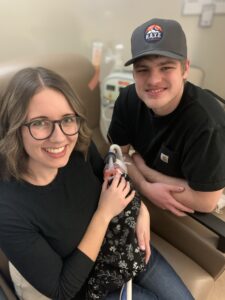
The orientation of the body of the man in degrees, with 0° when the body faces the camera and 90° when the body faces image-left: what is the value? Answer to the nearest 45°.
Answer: approximately 45°

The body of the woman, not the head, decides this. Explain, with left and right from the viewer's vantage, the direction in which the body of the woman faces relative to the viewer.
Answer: facing the viewer and to the right of the viewer

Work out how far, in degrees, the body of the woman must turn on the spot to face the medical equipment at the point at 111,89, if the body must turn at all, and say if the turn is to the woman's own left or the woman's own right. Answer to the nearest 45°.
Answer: approximately 135° to the woman's own left
